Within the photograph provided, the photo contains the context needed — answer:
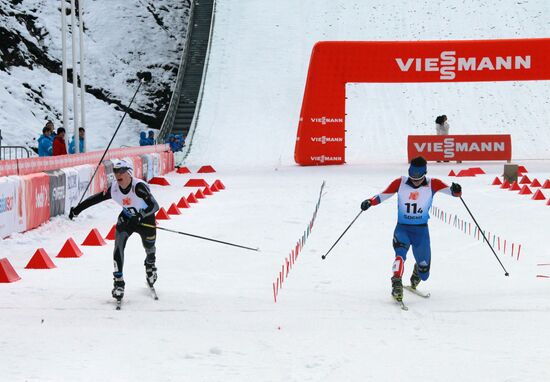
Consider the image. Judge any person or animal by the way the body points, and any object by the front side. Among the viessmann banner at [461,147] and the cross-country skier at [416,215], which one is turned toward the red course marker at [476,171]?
the viessmann banner

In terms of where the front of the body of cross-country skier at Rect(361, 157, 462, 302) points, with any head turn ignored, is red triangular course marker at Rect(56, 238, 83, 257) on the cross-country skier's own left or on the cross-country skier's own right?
on the cross-country skier's own right

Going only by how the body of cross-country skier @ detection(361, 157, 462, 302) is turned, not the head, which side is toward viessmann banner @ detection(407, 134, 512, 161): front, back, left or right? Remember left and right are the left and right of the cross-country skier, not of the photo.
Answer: back

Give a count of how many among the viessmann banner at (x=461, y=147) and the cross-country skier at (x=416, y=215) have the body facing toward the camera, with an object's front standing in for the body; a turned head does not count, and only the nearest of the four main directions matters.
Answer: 2

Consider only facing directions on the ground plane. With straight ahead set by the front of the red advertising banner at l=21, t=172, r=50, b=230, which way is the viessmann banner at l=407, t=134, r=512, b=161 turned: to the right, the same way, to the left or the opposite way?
to the right

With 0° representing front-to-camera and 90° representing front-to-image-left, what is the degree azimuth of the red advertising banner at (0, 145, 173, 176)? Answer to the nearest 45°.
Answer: approximately 315°

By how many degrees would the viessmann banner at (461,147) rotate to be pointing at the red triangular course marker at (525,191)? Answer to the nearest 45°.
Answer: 0° — it already faces it

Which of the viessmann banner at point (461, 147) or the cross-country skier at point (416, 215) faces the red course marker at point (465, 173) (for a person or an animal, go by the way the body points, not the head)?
the viessmann banner

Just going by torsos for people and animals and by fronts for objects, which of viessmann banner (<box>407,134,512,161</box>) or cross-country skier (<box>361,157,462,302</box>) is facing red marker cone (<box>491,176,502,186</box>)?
the viessmann banner
